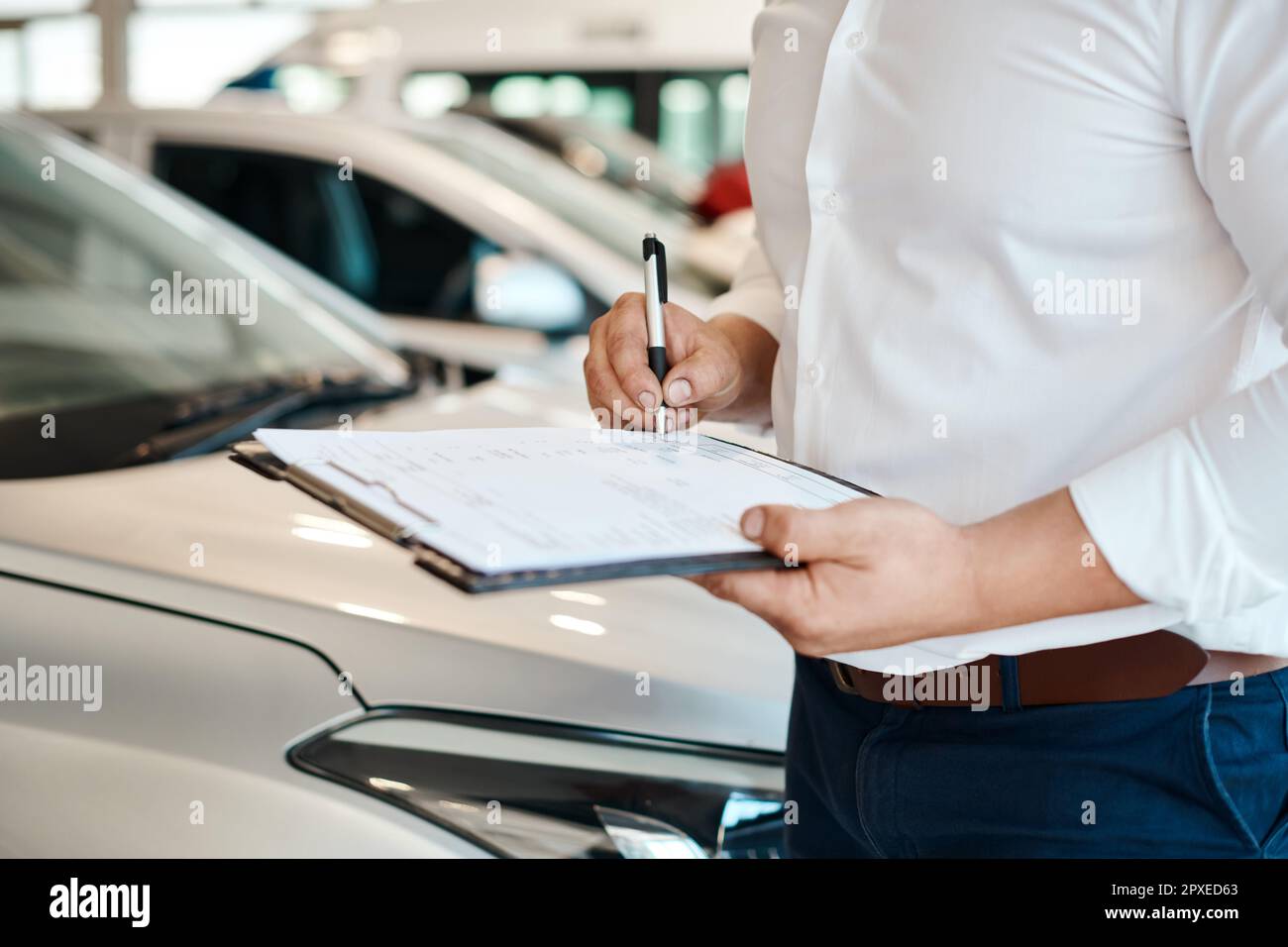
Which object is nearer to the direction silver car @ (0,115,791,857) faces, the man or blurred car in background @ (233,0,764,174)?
the man

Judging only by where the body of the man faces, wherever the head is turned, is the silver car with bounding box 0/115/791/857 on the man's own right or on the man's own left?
on the man's own right

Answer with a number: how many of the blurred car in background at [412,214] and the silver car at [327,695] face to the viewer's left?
0

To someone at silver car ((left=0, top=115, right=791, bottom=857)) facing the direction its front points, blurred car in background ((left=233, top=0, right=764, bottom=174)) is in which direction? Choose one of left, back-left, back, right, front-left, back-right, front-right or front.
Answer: back-left

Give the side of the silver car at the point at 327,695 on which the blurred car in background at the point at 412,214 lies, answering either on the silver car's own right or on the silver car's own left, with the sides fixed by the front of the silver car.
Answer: on the silver car's own left

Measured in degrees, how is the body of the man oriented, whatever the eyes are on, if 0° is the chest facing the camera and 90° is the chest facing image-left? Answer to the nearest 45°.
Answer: approximately 45°

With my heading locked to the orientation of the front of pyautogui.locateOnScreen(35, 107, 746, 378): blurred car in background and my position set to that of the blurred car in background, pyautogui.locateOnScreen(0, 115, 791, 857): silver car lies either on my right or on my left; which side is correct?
on my right

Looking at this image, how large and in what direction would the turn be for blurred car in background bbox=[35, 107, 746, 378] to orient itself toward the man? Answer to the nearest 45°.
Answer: approximately 45° to its right
